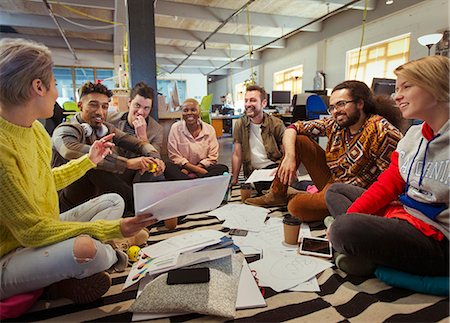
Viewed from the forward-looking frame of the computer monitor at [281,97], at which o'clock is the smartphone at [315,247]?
The smartphone is roughly at 12 o'clock from the computer monitor.

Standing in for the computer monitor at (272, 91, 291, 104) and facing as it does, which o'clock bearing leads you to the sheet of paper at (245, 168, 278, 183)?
The sheet of paper is roughly at 12 o'clock from the computer monitor.

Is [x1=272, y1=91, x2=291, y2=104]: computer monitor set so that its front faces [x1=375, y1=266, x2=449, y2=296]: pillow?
yes

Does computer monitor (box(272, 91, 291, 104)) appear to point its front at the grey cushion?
yes

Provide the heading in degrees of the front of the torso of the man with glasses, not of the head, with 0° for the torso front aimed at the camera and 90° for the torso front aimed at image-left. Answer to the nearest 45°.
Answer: approximately 45°

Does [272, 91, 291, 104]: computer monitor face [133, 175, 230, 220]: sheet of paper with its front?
yes

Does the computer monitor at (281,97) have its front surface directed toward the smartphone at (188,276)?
yes

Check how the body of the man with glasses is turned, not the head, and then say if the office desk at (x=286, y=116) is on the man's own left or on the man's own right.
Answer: on the man's own right
